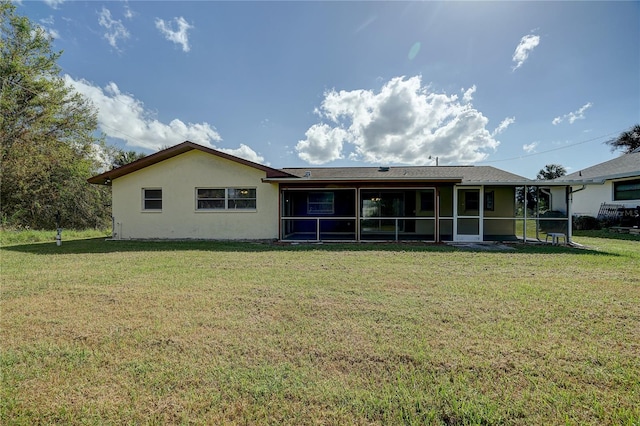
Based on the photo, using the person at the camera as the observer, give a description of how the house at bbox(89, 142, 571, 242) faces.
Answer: facing away from the viewer

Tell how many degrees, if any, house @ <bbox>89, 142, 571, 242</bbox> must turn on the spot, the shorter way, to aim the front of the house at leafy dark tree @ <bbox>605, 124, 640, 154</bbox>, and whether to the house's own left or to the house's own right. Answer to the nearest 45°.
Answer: approximately 45° to the house's own right

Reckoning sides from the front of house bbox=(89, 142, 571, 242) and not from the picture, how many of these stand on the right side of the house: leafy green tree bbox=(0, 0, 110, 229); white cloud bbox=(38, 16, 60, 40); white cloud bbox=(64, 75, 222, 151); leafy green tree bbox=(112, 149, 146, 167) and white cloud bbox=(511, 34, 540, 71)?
1

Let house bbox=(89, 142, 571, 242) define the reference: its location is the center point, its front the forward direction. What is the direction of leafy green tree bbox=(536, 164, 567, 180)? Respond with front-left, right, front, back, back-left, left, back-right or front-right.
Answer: front-right

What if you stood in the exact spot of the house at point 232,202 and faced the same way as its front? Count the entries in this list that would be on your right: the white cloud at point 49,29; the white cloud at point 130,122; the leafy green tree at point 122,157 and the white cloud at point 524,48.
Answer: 1

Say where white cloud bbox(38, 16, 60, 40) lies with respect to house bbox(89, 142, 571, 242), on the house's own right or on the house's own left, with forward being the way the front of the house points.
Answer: on the house's own left

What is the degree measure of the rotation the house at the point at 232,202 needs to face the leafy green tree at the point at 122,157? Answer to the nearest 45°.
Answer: approximately 45° to its left
